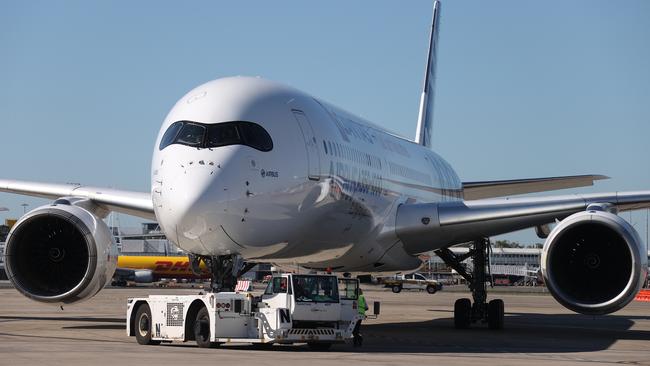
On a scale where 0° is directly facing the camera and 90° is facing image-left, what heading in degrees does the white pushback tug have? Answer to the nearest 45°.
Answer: approximately 315°
